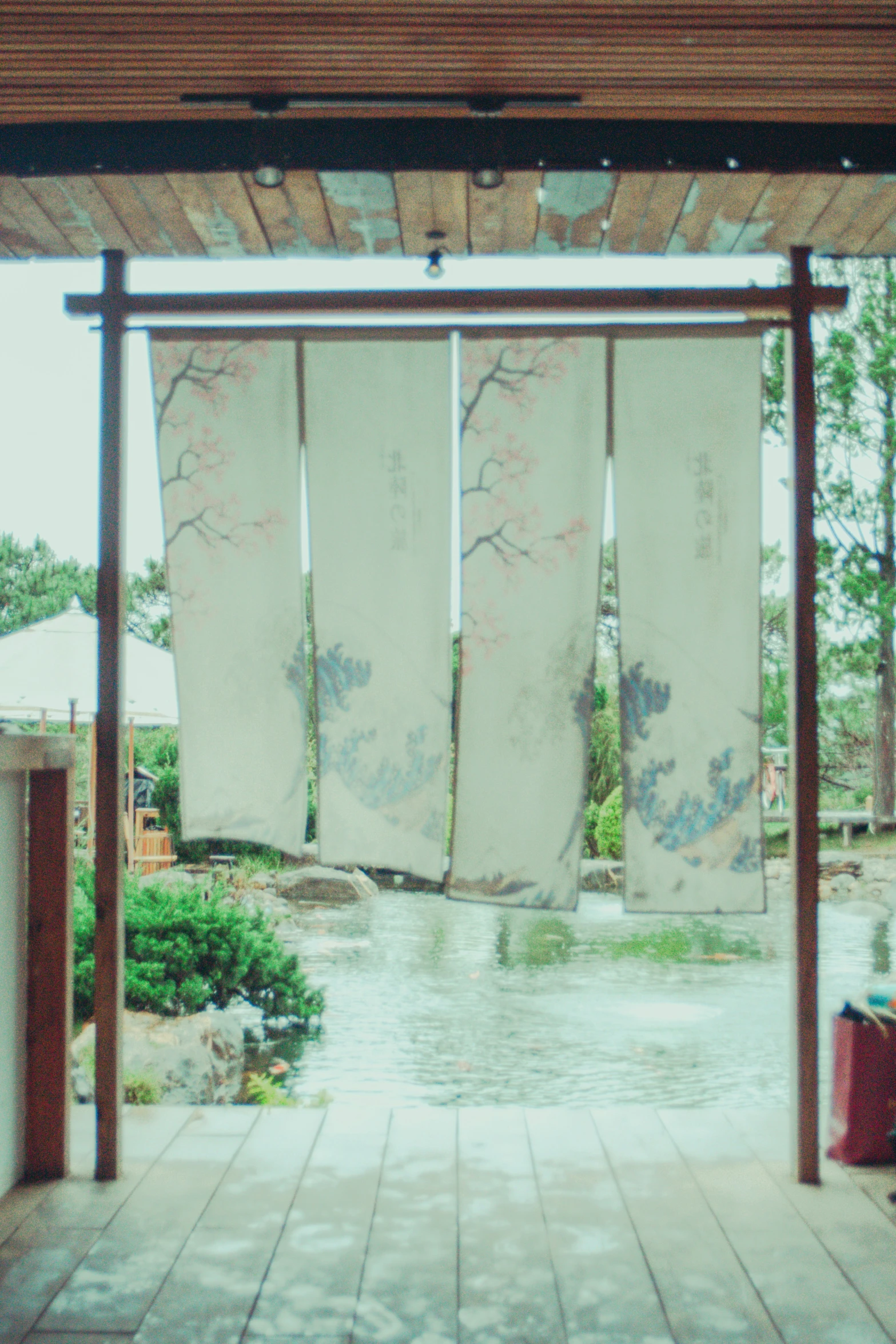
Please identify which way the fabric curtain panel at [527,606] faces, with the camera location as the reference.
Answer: facing the viewer

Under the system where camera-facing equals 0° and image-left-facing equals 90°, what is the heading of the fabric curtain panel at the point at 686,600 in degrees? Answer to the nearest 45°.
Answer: approximately 0°

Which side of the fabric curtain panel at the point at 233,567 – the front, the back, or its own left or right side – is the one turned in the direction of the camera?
front

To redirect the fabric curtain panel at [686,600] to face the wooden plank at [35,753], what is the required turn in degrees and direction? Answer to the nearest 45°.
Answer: approximately 90° to its right

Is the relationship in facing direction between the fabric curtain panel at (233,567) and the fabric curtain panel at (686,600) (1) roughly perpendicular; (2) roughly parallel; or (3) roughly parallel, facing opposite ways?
roughly parallel

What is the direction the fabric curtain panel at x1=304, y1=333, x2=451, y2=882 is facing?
toward the camera

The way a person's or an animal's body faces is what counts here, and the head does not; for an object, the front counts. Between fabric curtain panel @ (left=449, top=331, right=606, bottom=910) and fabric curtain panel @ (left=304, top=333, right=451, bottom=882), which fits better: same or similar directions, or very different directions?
same or similar directions

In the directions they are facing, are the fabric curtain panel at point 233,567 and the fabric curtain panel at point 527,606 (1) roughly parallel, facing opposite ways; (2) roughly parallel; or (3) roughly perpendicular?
roughly parallel

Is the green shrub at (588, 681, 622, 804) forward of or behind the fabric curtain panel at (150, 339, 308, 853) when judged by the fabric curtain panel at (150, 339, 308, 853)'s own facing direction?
behind

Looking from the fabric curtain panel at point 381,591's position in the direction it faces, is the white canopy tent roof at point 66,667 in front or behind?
behind

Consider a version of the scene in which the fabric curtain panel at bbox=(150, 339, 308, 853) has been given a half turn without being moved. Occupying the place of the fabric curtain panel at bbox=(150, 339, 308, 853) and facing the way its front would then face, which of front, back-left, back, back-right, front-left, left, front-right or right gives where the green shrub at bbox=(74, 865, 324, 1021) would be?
front
